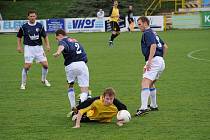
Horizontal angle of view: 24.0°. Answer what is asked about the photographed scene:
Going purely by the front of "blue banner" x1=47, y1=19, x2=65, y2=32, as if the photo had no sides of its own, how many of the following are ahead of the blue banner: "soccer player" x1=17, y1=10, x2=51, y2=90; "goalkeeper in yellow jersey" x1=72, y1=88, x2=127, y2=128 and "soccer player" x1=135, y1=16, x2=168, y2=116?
3

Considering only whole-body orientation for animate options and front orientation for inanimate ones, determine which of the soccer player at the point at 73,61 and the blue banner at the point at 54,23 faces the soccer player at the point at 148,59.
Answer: the blue banner

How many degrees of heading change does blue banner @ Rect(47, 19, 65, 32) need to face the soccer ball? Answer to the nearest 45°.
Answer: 0° — it already faces it

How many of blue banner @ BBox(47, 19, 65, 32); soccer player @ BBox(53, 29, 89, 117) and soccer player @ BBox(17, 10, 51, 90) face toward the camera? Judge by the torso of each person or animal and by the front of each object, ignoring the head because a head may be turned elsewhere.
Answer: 2

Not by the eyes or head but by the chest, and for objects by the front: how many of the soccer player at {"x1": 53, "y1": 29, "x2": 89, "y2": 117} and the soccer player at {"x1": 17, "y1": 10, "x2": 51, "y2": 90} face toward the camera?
1

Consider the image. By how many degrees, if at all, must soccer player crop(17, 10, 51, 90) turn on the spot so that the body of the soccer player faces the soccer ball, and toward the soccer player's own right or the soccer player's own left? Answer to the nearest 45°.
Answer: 0° — they already face it

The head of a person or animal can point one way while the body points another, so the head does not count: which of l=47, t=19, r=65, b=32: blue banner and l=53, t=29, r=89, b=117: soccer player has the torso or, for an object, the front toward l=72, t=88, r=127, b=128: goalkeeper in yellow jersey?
the blue banner

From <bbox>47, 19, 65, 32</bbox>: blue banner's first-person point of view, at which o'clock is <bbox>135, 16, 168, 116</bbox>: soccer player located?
The soccer player is roughly at 12 o'clock from the blue banner.

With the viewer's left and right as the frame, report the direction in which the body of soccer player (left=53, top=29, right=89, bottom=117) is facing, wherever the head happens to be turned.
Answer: facing away from the viewer and to the left of the viewer

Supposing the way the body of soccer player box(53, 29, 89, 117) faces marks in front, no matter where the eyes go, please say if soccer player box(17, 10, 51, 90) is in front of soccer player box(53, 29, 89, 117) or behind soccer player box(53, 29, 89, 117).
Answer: in front

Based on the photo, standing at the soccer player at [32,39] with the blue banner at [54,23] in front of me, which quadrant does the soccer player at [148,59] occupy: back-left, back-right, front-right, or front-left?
back-right

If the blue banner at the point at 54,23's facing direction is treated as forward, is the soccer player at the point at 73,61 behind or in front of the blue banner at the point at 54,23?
in front

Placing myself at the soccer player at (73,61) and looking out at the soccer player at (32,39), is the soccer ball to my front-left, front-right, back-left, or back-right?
back-right

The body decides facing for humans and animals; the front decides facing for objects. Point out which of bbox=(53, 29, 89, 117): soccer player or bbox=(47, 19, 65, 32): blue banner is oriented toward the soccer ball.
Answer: the blue banner
